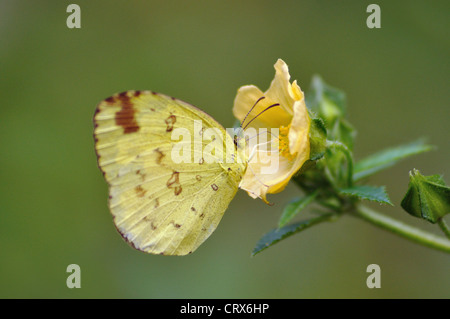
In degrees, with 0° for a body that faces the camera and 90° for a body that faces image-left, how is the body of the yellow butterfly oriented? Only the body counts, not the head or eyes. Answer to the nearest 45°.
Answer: approximately 270°
